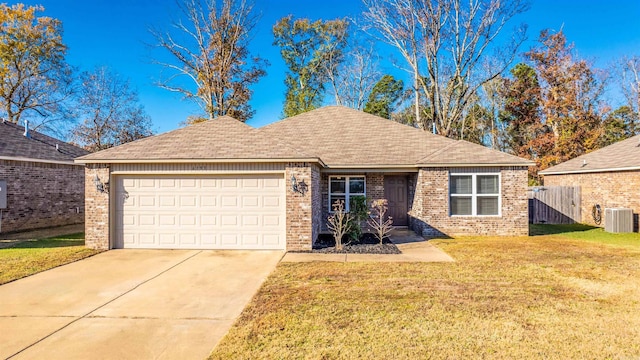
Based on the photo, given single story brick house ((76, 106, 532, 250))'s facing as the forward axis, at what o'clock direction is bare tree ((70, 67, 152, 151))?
The bare tree is roughly at 5 o'clock from the single story brick house.

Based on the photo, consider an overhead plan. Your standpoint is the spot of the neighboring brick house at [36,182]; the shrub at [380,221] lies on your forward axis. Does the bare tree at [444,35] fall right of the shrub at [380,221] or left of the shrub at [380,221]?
left

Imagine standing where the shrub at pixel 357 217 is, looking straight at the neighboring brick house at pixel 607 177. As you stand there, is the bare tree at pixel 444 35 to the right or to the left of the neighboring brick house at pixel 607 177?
left

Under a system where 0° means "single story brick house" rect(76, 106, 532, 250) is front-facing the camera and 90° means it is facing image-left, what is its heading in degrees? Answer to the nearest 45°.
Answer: approximately 0°

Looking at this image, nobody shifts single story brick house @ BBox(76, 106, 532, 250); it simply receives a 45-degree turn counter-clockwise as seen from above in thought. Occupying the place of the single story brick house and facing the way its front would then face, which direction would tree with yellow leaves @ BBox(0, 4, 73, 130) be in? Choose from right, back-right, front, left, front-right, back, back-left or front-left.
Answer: back

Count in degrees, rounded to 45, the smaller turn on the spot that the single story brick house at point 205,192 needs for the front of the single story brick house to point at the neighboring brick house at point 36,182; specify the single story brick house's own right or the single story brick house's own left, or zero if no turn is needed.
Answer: approximately 135° to the single story brick house's own right

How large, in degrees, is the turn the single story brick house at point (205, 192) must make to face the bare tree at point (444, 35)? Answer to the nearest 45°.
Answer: approximately 135° to its left

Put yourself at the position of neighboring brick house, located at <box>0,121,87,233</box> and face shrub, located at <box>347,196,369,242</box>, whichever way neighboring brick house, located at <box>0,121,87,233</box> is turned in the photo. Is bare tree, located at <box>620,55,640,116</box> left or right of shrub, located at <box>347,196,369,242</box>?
left

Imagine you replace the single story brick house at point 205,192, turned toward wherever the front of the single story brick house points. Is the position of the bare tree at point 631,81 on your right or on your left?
on your left

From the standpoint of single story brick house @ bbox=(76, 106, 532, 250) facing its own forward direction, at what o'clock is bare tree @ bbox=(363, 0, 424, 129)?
The bare tree is roughly at 7 o'clock from the single story brick house.

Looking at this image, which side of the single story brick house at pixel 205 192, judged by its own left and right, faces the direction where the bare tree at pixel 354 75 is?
back
